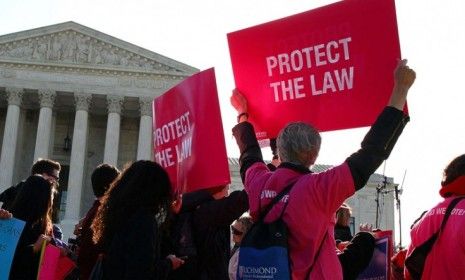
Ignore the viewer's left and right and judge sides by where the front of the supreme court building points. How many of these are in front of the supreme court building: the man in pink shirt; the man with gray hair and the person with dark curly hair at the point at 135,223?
3

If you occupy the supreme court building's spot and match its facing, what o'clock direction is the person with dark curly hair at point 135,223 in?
The person with dark curly hair is roughly at 12 o'clock from the supreme court building.

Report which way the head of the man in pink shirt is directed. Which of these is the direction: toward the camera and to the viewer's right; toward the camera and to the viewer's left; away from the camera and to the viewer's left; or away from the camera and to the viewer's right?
away from the camera and to the viewer's left

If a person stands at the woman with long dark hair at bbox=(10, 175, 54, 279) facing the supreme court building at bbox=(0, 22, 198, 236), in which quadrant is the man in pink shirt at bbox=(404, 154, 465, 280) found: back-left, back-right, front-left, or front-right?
back-right

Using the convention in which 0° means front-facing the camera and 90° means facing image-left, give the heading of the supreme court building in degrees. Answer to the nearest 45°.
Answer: approximately 0°

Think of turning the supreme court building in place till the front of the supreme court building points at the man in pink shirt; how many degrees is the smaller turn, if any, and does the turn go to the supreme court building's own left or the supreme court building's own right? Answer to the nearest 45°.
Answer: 0° — it already faces them

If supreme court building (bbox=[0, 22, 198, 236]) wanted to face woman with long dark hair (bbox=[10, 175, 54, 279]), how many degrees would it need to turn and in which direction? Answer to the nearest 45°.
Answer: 0° — it already faces them
